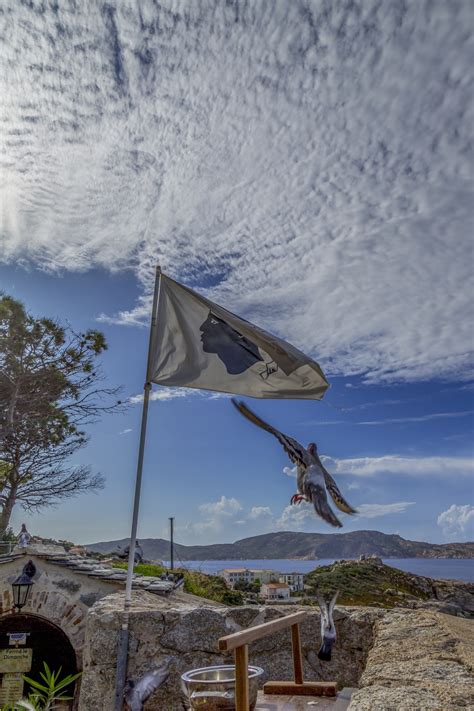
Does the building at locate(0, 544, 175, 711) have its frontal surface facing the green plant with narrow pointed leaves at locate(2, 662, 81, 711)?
yes

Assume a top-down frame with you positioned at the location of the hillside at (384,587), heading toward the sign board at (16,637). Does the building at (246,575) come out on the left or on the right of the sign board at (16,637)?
right

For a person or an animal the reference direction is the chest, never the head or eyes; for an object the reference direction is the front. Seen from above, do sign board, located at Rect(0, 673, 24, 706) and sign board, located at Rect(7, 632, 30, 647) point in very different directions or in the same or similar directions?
same or similar directions

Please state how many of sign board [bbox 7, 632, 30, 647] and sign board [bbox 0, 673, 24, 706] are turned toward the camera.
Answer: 2

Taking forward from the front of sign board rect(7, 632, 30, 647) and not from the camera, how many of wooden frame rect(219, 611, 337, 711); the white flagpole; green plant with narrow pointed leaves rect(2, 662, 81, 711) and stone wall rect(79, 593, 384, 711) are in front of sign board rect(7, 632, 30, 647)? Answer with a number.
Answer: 4

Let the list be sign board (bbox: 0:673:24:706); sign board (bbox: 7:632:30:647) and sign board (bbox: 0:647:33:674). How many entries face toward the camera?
3

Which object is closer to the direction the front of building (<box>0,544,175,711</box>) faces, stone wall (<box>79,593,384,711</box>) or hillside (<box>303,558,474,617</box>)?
the stone wall

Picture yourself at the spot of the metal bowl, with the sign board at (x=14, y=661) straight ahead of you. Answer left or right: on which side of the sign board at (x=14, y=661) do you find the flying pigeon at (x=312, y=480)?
right

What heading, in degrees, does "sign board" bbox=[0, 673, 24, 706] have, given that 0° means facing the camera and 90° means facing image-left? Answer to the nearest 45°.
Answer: approximately 0°

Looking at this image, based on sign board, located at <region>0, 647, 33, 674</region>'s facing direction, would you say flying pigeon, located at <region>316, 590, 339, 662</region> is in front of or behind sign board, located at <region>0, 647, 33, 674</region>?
in front

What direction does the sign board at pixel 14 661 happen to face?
toward the camera
